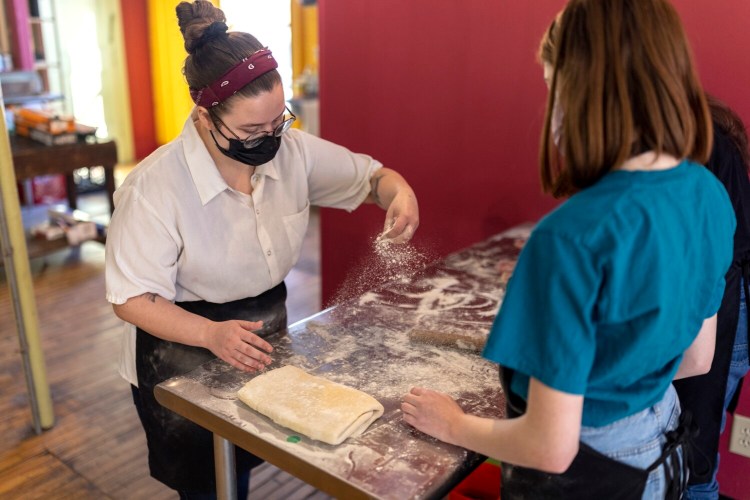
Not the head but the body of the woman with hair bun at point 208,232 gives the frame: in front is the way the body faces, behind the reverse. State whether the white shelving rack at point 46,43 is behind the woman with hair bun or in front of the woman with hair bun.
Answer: behind

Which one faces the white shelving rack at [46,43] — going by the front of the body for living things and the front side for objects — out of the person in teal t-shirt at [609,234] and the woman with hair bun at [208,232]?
the person in teal t-shirt

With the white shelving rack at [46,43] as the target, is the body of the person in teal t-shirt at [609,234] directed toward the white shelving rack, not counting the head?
yes

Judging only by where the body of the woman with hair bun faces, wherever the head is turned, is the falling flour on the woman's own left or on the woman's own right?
on the woman's own left

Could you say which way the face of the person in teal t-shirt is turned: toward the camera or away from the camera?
away from the camera

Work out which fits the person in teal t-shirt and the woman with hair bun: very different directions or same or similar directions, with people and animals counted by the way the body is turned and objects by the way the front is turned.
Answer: very different directions

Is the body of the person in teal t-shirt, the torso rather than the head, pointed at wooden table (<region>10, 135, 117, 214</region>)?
yes

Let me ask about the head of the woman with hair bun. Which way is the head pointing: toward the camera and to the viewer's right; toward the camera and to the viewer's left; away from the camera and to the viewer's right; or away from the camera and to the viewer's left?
toward the camera and to the viewer's right

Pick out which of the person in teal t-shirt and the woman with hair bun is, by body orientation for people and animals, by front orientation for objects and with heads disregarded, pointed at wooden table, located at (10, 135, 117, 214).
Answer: the person in teal t-shirt

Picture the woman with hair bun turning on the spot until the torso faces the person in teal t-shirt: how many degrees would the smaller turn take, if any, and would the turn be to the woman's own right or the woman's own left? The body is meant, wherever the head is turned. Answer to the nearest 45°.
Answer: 0° — they already face them

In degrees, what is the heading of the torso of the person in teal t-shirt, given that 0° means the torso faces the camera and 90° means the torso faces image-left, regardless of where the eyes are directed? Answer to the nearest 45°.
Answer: approximately 135°

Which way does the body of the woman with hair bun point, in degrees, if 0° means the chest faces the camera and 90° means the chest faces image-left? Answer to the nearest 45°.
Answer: approximately 315°

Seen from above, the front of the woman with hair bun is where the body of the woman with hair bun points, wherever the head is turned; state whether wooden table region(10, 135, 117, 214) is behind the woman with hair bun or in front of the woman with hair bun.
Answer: behind
